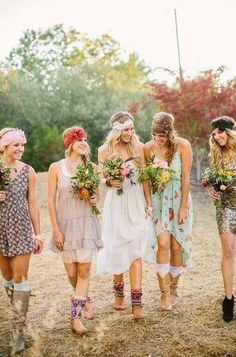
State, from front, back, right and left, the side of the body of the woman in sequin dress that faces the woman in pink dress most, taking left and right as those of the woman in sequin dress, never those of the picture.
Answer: right

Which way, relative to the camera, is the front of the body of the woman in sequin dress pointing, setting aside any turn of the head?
toward the camera

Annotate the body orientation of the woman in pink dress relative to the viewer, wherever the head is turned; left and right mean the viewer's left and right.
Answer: facing the viewer and to the right of the viewer

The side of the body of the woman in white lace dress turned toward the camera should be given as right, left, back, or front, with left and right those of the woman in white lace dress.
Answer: front

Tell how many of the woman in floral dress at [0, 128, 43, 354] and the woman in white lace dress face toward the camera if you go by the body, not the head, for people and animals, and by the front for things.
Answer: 2

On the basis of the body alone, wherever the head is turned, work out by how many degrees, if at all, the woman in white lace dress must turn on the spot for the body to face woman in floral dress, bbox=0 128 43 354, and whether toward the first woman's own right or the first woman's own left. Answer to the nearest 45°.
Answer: approximately 45° to the first woman's own right

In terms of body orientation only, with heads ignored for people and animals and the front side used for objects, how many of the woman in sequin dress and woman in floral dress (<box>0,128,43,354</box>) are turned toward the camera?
2

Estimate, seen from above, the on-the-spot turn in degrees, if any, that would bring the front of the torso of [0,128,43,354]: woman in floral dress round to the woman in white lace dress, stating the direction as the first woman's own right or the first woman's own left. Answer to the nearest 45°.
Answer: approximately 135° to the first woman's own left

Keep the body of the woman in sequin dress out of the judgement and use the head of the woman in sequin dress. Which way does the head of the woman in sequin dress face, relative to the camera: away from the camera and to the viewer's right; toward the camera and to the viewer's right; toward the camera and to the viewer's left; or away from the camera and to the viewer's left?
toward the camera and to the viewer's left

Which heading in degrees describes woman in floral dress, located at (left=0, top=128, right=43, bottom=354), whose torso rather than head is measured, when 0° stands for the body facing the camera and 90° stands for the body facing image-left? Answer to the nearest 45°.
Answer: approximately 0°

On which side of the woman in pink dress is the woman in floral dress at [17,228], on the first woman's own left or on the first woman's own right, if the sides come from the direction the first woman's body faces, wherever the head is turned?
on the first woman's own right

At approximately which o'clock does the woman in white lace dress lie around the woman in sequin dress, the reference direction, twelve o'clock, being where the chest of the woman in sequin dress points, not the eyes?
The woman in white lace dress is roughly at 3 o'clock from the woman in sequin dress.
